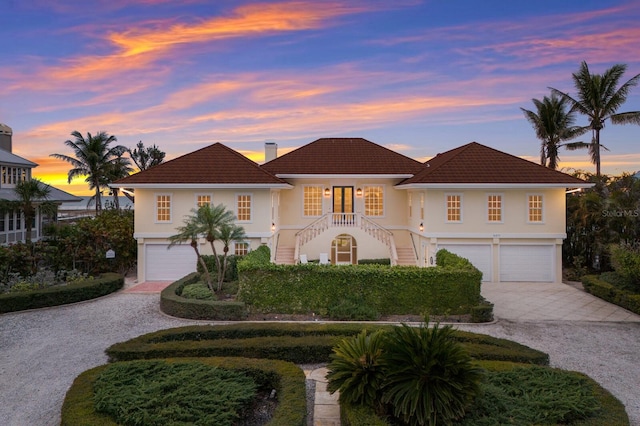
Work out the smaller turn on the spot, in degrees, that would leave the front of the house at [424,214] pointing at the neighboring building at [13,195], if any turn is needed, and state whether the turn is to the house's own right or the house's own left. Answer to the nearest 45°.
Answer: approximately 90° to the house's own right

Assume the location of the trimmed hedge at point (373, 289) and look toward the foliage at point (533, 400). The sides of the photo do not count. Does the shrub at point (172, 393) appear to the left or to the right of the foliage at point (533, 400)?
right

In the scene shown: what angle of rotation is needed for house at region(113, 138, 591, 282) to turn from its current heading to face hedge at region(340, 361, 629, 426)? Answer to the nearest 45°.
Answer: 0° — it already faces it

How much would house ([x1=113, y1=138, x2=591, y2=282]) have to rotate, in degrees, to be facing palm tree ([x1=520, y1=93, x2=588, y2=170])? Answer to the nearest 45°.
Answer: approximately 135° to its left

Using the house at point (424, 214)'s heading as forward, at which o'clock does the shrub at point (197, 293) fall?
The shrub is roughly at 2 o'clock from the house.

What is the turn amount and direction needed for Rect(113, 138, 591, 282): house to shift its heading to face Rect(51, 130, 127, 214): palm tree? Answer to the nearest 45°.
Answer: approximately 135° to its right

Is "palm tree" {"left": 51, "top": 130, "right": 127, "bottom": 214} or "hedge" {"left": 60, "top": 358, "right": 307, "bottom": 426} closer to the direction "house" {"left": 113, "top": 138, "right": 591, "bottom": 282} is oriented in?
the hedge

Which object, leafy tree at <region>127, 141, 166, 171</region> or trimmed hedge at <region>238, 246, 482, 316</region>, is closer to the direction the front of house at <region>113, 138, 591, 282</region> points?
the trimmed hedge

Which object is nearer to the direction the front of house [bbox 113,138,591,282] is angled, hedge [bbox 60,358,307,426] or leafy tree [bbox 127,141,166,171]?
the hedge

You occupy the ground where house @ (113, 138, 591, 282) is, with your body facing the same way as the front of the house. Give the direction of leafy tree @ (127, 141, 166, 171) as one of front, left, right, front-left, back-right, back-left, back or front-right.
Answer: back-right

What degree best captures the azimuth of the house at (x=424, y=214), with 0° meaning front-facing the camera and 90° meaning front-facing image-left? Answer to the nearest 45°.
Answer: approximately 0°
